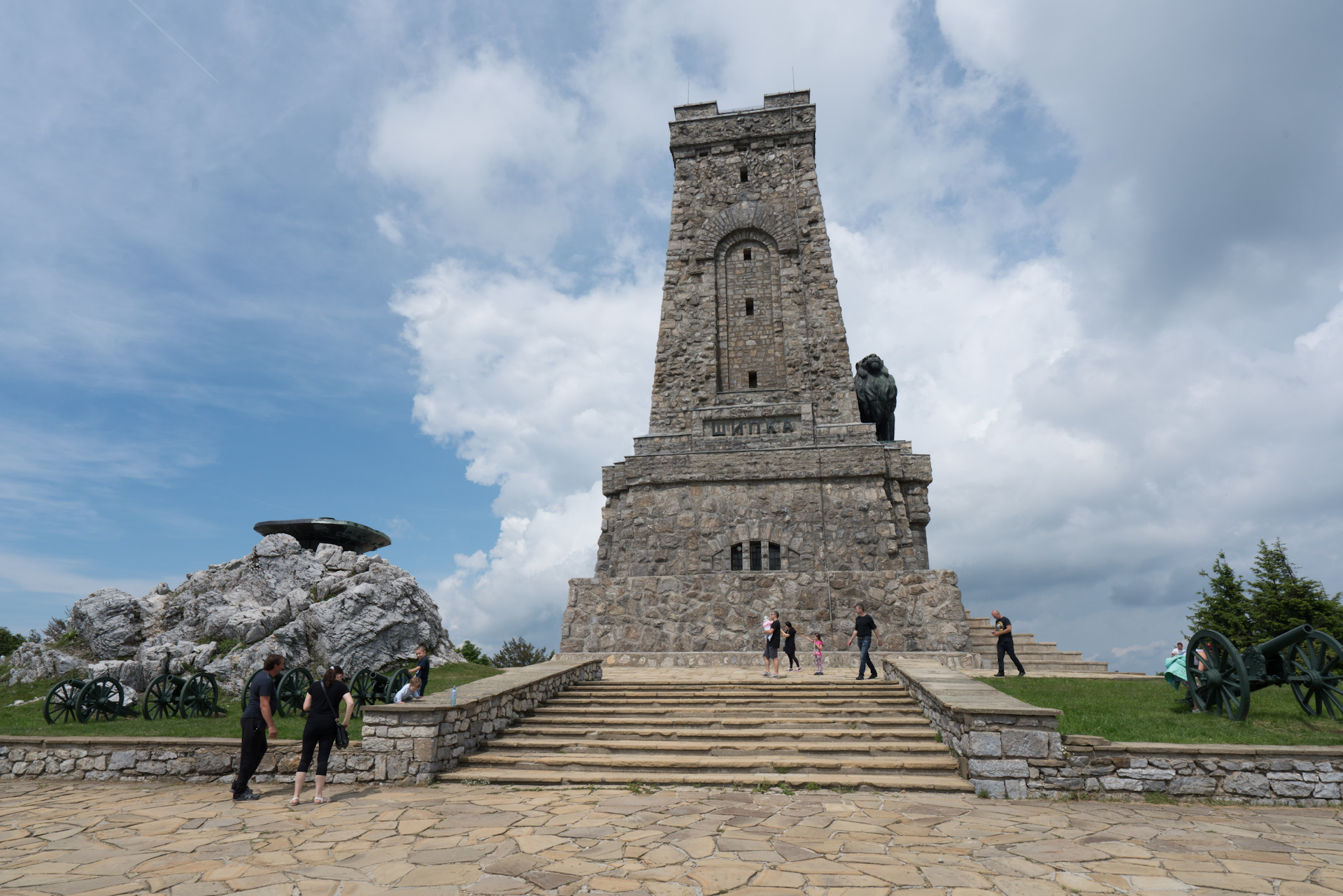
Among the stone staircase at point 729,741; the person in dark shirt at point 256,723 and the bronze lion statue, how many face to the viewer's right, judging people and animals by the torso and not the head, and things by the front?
1

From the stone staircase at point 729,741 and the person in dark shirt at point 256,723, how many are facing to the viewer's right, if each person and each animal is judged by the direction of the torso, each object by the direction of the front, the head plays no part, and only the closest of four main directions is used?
1

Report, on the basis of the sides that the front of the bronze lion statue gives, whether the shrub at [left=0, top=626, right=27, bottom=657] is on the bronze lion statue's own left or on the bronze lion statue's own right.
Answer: on the bronze lion statue's own right

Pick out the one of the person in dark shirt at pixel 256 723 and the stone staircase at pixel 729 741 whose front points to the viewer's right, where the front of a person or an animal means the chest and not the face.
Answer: the person in dark shirt

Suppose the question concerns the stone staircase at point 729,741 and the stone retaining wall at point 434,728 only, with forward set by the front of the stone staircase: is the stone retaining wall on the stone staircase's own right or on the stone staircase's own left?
on the stone staircase's own right

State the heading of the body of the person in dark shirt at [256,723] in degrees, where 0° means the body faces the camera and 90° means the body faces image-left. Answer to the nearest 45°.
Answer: approximately 270°

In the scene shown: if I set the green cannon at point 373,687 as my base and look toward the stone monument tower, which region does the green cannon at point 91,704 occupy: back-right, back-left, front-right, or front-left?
back-left

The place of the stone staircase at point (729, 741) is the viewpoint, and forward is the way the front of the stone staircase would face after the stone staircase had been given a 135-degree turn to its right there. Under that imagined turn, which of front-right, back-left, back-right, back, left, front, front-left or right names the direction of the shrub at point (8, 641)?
front

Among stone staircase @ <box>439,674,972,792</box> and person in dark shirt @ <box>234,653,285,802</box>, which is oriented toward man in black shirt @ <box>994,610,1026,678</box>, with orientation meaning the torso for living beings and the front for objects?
the person in dark shirt

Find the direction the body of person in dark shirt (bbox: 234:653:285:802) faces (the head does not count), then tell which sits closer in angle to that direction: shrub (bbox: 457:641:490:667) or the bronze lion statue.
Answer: the bronze lion statue

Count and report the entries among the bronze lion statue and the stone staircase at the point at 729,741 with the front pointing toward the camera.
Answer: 2

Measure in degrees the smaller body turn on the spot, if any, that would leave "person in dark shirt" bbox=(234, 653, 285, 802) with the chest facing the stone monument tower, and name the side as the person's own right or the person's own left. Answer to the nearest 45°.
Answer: approximately 45° to the person's own left

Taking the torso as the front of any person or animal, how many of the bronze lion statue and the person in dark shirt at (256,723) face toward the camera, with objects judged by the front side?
1
